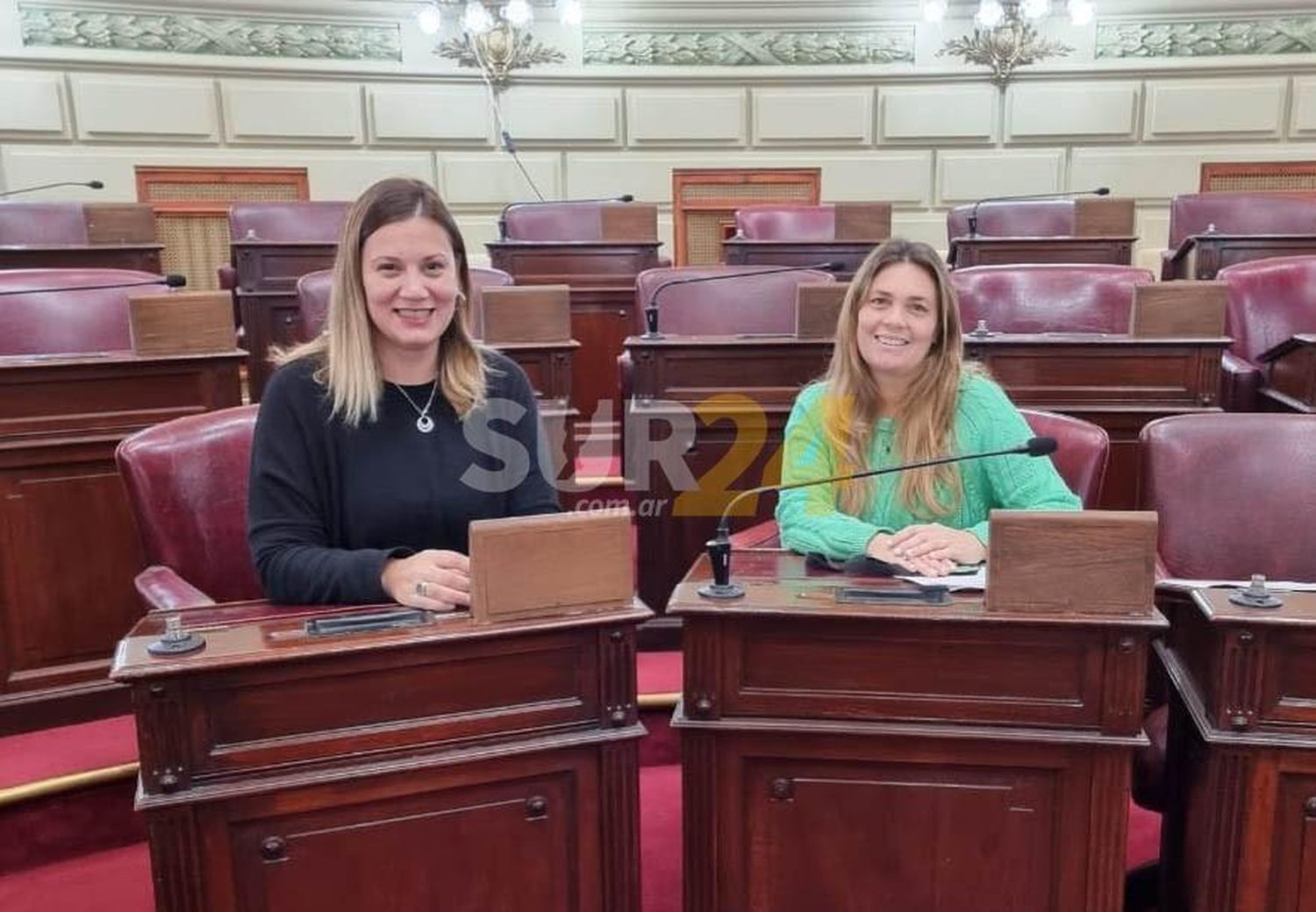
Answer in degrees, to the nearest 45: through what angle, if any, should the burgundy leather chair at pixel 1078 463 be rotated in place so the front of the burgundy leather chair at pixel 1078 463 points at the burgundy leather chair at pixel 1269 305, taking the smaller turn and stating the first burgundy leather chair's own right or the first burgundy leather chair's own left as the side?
approximately 180°
